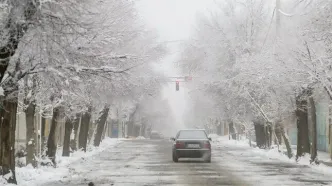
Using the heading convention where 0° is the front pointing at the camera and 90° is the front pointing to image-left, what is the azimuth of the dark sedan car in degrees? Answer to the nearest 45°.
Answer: approximately 180°
